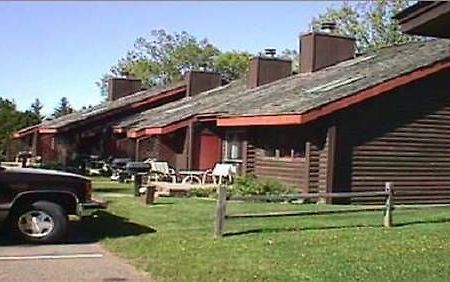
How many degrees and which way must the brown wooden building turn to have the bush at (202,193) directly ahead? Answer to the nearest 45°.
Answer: approximately 45° to its right

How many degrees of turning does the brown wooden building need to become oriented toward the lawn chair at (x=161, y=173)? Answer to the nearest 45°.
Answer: approximately 90° to its right

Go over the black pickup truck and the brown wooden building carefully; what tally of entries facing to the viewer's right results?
1

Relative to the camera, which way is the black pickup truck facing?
to the viewer's right

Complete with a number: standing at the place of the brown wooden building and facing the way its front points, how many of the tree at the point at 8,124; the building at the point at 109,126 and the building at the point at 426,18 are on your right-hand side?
2

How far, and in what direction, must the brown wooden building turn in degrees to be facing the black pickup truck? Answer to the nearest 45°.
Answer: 0° — it already faces it

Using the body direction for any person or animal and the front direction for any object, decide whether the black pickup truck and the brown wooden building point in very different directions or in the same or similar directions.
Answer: very different directions
